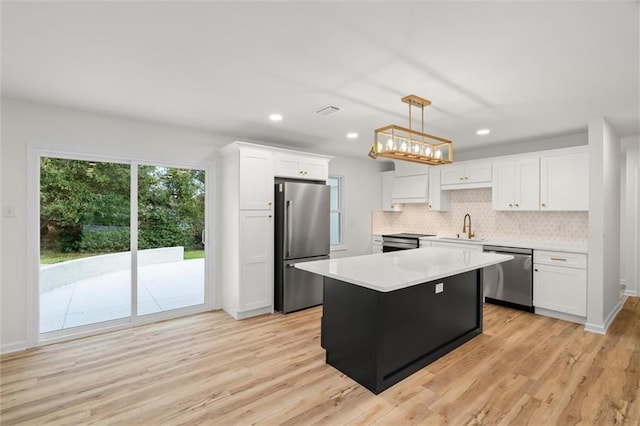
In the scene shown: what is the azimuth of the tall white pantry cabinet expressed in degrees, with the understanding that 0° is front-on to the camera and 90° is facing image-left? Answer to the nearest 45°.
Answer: approximately 315°

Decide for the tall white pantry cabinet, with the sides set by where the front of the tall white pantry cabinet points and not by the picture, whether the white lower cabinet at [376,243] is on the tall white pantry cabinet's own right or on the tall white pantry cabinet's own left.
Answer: on the tall white pantry cabinet's own left

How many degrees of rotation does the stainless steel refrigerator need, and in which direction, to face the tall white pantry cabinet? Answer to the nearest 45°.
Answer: approximately 135° to its right

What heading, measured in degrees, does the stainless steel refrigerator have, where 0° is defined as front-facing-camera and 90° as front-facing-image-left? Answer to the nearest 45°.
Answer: approximately 315°

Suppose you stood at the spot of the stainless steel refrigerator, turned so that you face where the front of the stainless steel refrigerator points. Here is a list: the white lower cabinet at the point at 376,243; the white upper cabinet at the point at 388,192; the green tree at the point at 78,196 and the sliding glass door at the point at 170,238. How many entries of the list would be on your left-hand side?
2
